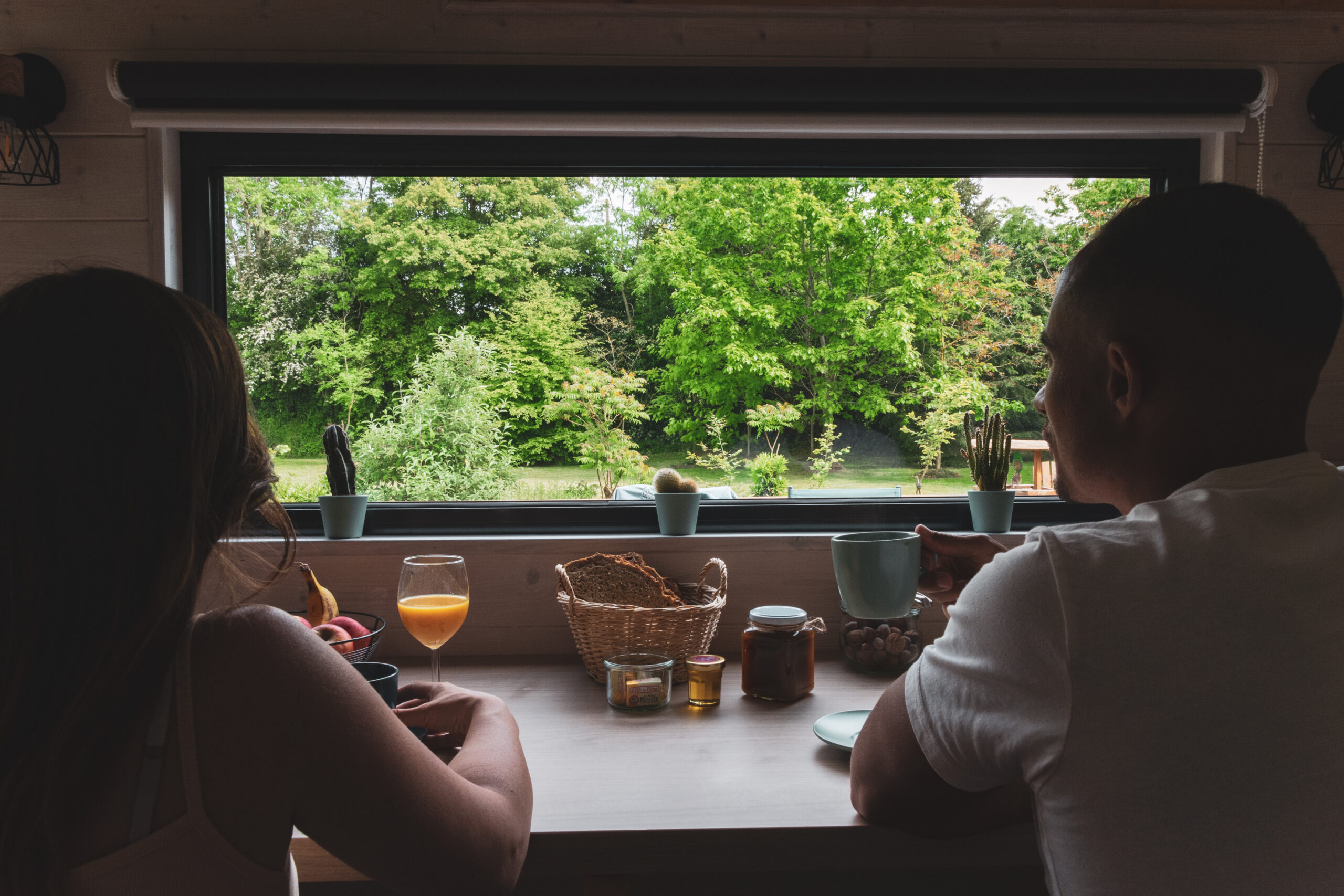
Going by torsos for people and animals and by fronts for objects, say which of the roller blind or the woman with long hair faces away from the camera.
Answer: the woman with long hair

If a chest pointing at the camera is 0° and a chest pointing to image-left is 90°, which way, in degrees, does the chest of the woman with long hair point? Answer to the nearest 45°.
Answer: approximately 180°

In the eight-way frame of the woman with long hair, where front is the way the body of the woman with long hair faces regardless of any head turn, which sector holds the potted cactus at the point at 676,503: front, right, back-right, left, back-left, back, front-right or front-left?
front-right

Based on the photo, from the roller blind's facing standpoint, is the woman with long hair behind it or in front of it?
in front

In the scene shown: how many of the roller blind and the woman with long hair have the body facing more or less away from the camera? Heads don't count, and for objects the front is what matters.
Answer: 1

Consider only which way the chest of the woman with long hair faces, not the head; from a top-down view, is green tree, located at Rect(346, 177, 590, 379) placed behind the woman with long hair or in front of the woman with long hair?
in front

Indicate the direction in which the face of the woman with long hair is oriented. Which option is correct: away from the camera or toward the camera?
away from the camera

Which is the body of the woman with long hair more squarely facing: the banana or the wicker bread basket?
the banana

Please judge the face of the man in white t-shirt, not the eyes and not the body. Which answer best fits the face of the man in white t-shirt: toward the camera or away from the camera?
away from the camera

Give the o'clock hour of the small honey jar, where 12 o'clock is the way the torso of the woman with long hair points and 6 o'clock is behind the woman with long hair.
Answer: The small honey jar is roughly at 2 o'clock from the woman with long hair.

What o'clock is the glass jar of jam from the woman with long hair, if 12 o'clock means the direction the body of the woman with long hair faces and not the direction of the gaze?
The glass jar of jam is roughly at 2 o'clock from the woman with long hair.

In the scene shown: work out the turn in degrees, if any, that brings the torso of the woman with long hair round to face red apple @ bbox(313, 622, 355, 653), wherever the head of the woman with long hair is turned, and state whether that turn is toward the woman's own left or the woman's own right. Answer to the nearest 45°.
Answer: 0° — they already face it

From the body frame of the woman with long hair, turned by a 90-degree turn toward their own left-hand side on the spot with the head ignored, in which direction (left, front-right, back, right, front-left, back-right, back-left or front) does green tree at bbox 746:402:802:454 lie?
back-right

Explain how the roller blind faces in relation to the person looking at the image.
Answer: facing the viewer
